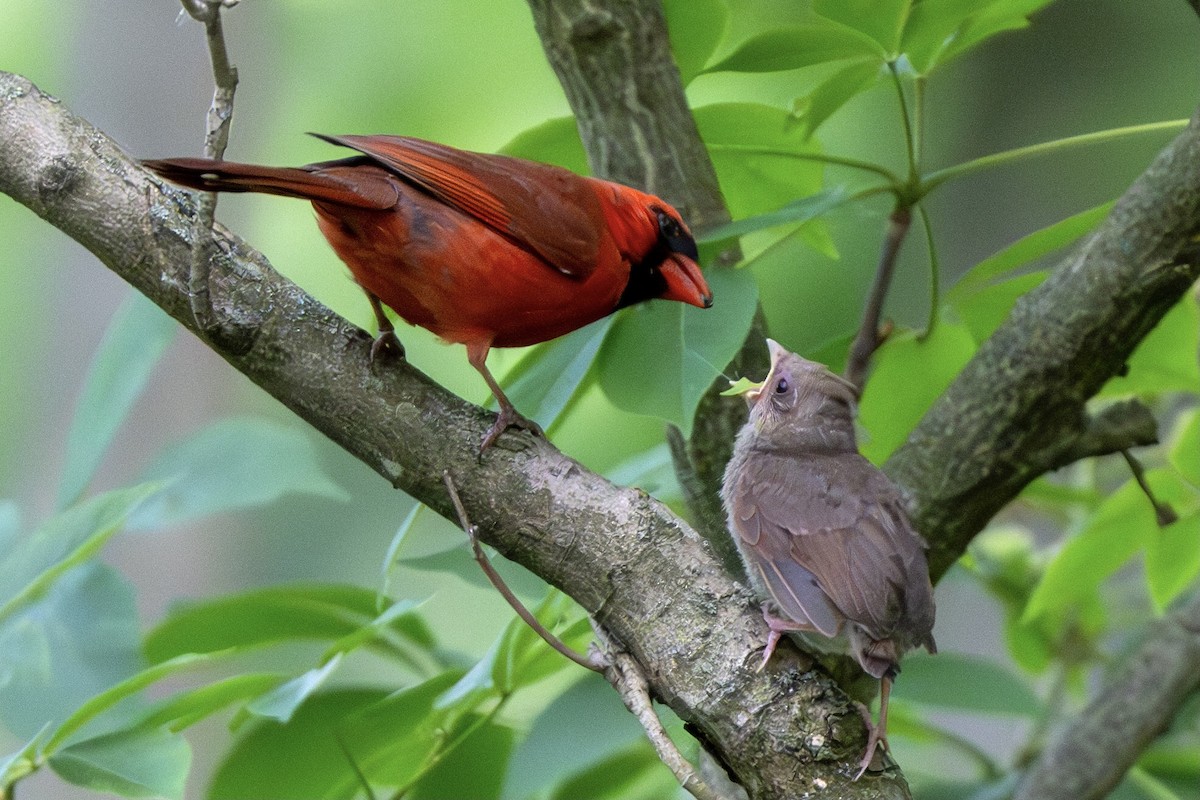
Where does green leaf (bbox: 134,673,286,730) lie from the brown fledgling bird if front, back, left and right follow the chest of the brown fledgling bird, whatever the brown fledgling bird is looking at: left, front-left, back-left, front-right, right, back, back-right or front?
front-left

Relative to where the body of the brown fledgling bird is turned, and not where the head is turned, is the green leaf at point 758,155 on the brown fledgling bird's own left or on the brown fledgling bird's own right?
on the brown fledgling bird's own right

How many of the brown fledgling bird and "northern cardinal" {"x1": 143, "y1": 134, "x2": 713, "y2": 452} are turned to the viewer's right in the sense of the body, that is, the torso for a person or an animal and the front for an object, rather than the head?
1

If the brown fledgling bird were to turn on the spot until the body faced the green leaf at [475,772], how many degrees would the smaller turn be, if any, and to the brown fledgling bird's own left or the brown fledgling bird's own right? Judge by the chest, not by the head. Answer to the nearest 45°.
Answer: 0° — it already faces it

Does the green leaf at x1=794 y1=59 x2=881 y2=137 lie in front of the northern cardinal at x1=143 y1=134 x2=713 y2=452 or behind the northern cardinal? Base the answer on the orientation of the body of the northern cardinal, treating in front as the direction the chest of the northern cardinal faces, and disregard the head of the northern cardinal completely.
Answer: in front

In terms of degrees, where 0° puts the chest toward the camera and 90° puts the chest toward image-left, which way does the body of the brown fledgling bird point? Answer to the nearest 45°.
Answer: approximately 135°

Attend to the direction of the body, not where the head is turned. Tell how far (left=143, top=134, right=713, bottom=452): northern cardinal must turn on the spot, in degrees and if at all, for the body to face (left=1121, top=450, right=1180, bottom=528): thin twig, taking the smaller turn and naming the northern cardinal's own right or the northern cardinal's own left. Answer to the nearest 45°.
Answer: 0° — it already faces it

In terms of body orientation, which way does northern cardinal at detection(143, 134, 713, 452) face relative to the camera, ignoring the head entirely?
to the viewer's right

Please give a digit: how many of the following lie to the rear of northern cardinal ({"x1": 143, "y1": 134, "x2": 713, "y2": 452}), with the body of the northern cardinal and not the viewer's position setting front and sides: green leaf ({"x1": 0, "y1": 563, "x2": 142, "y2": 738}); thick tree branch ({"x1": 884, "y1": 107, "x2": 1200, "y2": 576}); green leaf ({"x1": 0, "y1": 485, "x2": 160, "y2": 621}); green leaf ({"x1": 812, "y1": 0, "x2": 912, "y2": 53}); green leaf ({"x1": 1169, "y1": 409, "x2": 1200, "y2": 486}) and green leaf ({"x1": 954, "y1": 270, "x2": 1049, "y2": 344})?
2
